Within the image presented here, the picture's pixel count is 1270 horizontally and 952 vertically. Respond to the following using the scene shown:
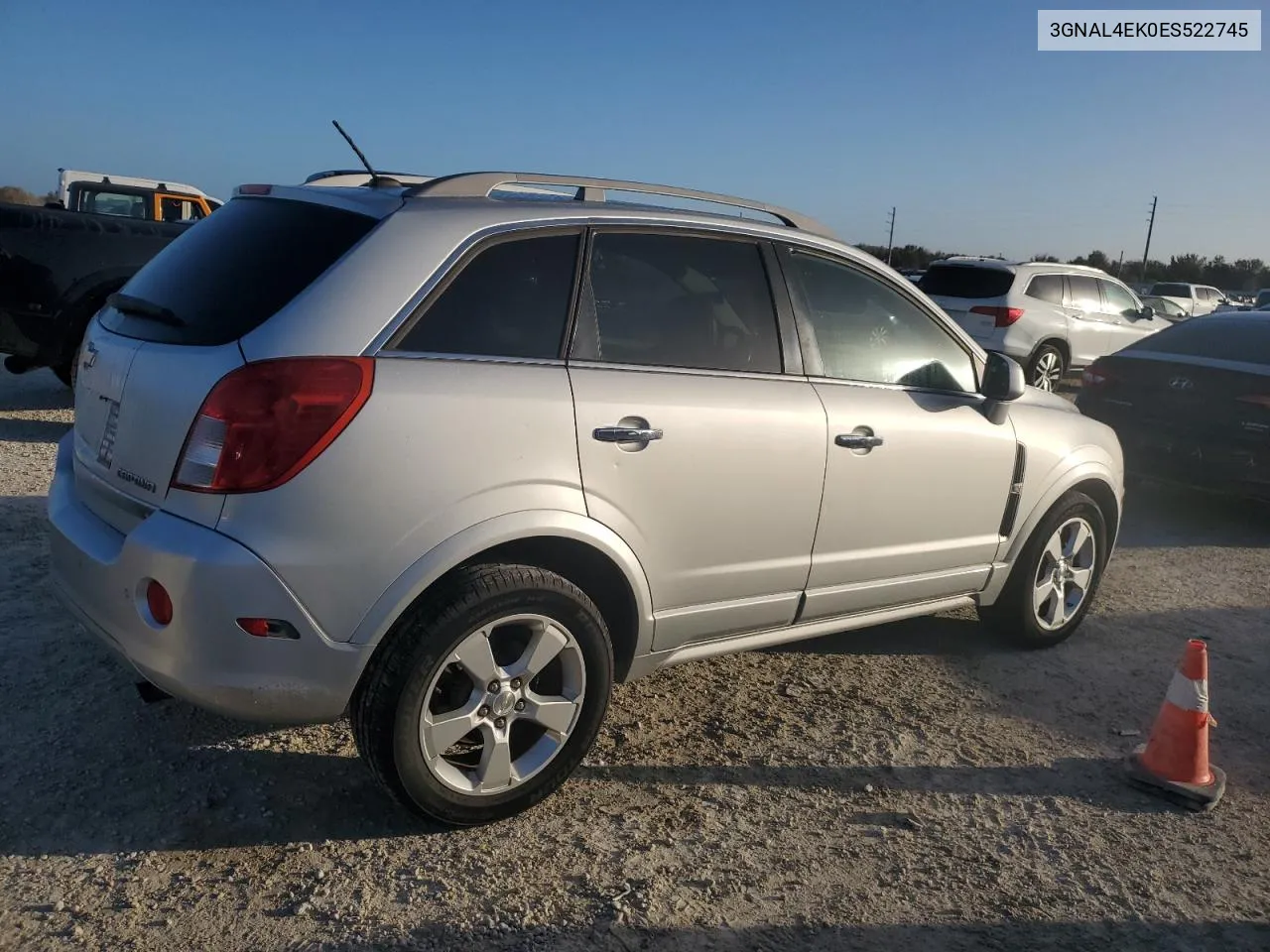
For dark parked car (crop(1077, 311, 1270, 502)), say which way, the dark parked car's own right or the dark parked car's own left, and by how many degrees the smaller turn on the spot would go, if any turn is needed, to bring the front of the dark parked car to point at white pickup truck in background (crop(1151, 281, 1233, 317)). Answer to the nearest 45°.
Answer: approximately 45° to the dark parked car's own left

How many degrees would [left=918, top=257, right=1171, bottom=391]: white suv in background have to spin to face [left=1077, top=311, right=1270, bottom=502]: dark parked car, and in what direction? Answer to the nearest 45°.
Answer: approximately 135° to its right

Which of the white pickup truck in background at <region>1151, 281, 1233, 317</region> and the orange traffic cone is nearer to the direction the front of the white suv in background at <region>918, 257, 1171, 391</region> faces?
the white pickup truck in background

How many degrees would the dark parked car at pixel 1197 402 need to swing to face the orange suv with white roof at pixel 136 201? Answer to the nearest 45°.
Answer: approximately 135° to its left

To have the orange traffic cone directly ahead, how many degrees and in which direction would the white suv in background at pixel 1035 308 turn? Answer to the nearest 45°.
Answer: approximately 135° to its right

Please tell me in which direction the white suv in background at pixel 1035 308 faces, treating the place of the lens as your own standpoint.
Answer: facing away from the viewer and to the right of the viewer

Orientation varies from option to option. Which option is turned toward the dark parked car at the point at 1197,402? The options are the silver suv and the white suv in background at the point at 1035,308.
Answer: the silver suv

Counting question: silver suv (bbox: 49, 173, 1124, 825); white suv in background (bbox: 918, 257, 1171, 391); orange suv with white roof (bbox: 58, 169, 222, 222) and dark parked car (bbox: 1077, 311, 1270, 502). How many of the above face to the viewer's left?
0

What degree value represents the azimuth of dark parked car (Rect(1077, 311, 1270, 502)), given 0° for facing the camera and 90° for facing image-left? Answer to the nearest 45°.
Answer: approximately 225°

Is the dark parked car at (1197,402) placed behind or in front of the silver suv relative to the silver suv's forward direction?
in front

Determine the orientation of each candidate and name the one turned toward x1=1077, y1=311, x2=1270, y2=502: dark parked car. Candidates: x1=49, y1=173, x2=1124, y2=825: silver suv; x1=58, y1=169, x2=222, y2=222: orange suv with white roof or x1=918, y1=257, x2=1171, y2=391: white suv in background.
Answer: the silver suv
